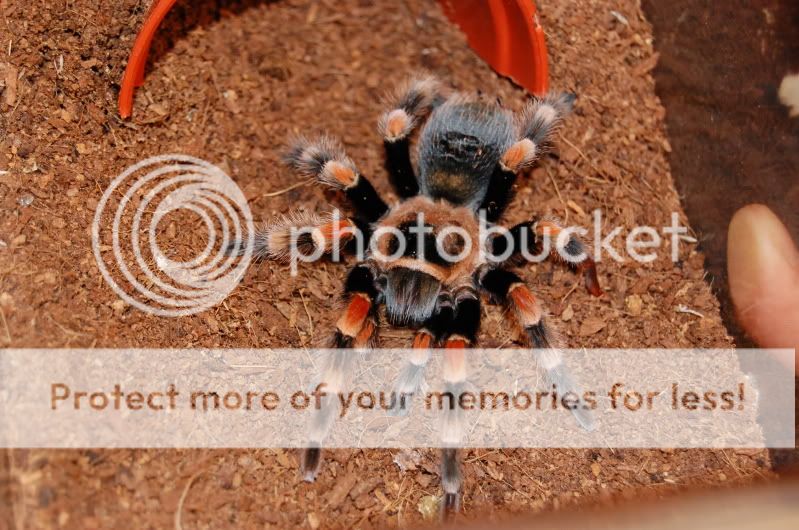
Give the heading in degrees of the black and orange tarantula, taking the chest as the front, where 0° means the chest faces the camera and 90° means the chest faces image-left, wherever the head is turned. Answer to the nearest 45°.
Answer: approximately 0°
